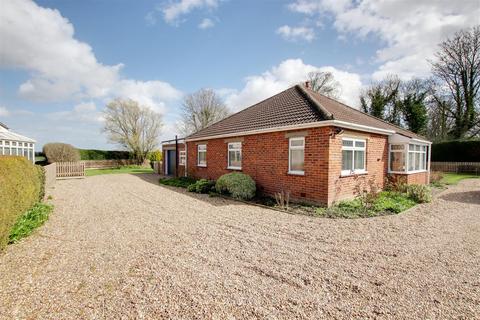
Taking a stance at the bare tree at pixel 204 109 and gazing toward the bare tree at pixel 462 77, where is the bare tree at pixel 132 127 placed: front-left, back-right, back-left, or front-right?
back-right
